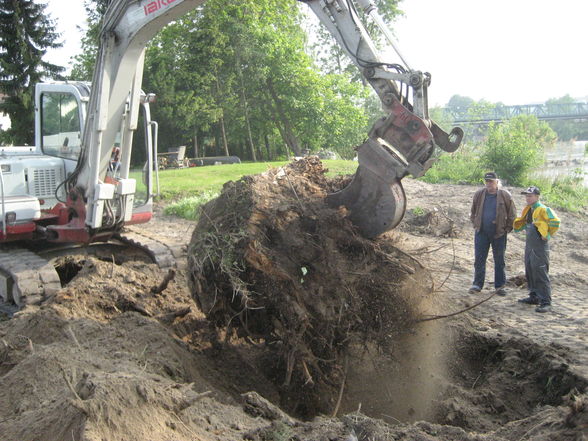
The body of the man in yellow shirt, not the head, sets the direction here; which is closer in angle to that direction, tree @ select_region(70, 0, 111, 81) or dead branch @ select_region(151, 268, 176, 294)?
the dead branch

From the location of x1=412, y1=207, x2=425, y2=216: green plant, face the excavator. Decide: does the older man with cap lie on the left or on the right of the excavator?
left

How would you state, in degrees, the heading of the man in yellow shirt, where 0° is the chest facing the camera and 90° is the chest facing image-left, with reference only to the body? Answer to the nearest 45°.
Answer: approximately 45°

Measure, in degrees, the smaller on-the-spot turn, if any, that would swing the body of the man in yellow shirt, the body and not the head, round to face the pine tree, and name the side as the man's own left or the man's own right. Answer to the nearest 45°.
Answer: approximately 90° to the man's own right

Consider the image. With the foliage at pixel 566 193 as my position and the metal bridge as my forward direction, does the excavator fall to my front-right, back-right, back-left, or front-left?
back-left

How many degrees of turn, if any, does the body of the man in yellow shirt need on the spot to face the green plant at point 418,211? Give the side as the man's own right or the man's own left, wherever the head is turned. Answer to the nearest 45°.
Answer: approximately 90° to the man's own right

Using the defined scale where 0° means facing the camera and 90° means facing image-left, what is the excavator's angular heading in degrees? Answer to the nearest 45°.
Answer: approximately 315°

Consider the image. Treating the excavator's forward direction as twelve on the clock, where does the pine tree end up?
The pine tree is roughly at 7 o'clock from the excavator.

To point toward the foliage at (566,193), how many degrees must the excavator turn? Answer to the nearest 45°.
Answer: approximately 90° to its left
